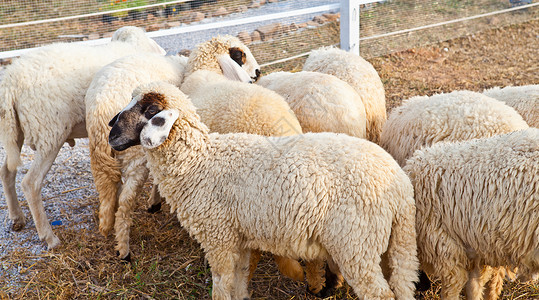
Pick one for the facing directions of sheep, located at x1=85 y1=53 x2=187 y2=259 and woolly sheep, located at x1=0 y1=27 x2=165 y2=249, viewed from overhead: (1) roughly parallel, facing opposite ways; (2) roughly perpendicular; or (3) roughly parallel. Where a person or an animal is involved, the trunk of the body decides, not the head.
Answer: roughly parallel

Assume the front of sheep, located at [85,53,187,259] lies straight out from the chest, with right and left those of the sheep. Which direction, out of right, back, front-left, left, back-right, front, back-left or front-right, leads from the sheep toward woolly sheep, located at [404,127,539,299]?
right

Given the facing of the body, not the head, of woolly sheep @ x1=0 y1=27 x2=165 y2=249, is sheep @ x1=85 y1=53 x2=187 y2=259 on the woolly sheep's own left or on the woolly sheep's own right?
on the woolly sheep's own right

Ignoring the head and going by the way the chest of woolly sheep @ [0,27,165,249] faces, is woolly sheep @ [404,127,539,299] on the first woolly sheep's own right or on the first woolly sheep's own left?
on the first woolly sheep's own right

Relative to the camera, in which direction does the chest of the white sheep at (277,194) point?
to the viewer's left

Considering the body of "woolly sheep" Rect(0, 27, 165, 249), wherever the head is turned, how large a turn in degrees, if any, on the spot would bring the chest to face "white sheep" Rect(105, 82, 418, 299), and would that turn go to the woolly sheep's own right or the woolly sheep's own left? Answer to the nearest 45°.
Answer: approximately 90° to the woolly sheep's own right

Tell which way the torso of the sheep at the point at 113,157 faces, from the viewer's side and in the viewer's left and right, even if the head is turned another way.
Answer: facing away from the viewer and to the right of the viewer

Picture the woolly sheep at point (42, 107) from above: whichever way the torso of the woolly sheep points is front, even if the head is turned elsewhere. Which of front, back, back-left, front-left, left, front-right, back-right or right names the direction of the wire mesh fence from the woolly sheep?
front

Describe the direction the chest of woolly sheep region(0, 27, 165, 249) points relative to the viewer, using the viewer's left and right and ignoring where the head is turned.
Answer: facing away from the viewer and to the right of the viewer
